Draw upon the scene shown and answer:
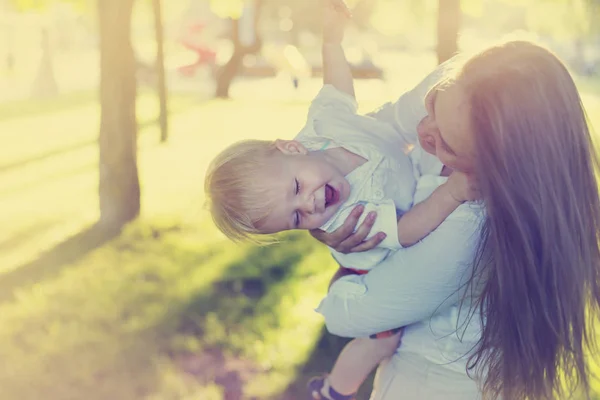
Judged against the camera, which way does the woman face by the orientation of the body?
to the viewer's left

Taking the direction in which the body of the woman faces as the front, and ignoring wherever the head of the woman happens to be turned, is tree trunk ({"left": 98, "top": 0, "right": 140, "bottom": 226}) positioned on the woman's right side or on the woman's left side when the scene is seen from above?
on the woman's right side

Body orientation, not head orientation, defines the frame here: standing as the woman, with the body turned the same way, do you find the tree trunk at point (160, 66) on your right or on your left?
on your right

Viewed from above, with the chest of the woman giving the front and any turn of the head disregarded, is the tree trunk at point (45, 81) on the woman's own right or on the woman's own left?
on the woman's own right

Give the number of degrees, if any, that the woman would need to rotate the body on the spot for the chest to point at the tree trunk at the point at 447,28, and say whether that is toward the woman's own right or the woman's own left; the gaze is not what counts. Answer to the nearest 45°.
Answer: approximately 90° to the woman's own right

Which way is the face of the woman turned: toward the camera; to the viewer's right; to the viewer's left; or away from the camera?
to the viewer's left

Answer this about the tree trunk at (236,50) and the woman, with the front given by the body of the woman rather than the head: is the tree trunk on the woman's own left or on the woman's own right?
on the woman's own right
